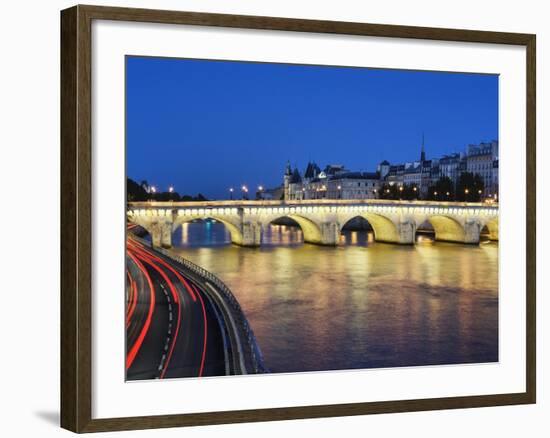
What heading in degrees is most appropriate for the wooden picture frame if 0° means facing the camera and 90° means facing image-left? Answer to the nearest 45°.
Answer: approximately 315°
